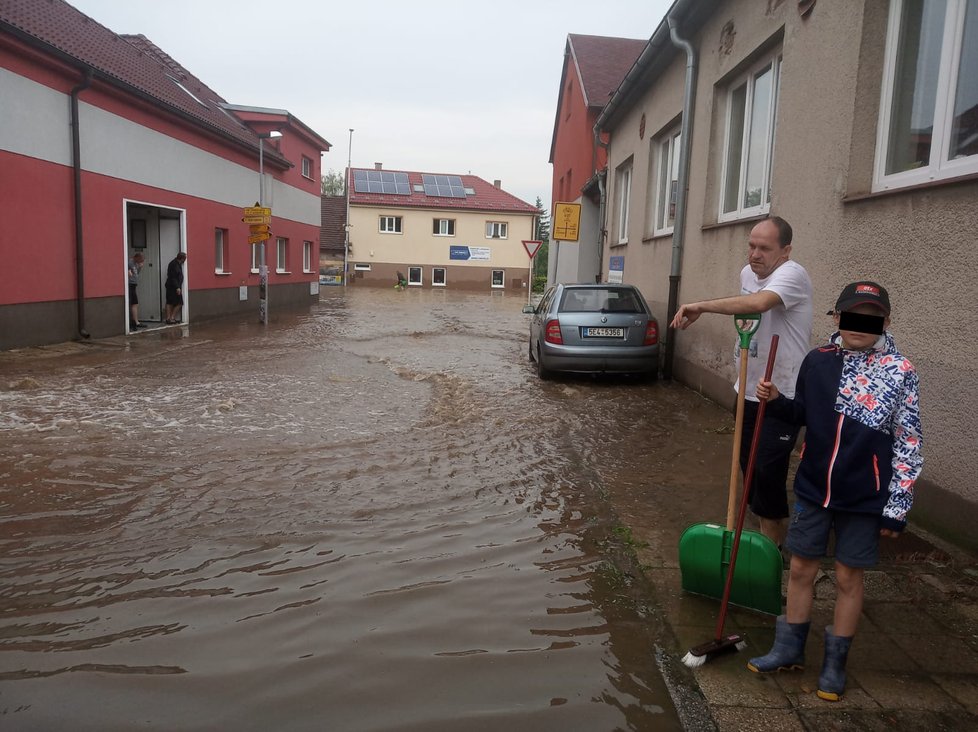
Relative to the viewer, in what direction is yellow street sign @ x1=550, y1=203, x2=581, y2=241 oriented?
toward the camera

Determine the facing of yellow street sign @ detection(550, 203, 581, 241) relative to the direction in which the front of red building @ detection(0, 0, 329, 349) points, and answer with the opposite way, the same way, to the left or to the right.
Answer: to the right

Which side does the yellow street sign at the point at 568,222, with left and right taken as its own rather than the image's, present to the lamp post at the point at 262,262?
right

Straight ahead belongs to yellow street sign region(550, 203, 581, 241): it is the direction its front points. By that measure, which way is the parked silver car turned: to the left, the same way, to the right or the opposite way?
the opposite way

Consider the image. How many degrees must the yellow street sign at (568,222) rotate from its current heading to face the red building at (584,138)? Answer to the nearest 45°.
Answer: approximately 180°

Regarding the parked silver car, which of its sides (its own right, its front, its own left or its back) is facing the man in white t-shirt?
back

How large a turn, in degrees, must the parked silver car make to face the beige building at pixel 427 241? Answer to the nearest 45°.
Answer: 0° — it already faces it

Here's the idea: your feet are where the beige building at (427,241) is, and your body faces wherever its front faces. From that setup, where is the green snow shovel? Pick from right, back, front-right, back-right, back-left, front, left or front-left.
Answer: front

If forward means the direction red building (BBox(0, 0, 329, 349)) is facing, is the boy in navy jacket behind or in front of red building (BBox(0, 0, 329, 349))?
in front

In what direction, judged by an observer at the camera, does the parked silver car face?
facing away from the viewer

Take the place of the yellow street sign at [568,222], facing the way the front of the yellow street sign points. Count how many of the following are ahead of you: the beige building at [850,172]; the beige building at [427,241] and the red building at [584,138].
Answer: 1

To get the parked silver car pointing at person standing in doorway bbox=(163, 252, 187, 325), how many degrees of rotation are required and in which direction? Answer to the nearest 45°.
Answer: approximately 45° to its left

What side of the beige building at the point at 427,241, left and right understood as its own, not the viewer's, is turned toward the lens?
front

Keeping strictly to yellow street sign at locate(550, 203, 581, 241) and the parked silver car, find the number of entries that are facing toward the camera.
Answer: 1

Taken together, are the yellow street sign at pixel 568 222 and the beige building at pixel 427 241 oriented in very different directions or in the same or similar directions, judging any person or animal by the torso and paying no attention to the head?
same or similar directions

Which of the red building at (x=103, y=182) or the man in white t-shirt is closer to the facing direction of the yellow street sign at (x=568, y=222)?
the man in white t-shirt
